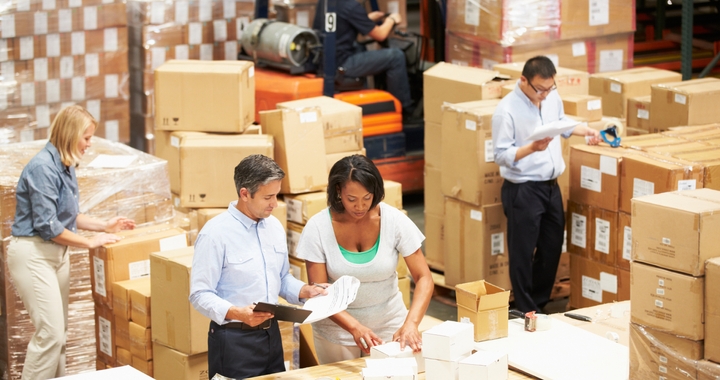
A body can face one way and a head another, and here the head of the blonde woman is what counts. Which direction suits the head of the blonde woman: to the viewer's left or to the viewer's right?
to the viewer's right

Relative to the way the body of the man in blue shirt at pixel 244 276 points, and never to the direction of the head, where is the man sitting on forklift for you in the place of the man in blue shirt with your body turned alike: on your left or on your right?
on your left

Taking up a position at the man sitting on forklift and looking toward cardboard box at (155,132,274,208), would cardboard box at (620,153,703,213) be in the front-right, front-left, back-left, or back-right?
front-left

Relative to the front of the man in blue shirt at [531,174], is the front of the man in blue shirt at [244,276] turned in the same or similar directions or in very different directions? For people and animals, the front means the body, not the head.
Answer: same or similar directions

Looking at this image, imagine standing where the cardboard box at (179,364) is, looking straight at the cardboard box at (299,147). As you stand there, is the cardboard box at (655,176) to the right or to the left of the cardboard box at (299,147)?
right

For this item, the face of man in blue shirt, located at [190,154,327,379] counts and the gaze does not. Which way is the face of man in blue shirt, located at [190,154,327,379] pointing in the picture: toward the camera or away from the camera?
toward the camera

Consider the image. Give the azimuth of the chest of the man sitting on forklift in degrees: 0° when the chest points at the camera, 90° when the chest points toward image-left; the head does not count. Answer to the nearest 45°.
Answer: approximately 270°

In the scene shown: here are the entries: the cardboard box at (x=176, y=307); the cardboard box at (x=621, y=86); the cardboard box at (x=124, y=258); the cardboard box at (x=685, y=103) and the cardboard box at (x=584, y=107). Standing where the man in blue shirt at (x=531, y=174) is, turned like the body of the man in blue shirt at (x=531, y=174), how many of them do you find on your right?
2

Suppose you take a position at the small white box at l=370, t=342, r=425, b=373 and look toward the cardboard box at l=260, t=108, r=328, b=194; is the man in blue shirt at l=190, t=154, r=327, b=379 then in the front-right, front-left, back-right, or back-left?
front-left

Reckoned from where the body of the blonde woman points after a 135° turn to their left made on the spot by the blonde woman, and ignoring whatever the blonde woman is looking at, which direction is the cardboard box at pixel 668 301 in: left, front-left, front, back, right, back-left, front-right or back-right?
back

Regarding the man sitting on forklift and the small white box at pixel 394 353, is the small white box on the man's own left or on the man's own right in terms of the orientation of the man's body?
on the man's own right

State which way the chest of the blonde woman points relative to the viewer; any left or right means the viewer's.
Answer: facing to the right of the viewer

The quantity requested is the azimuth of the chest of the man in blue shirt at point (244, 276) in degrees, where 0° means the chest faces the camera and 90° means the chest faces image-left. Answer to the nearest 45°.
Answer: approximately 315°
